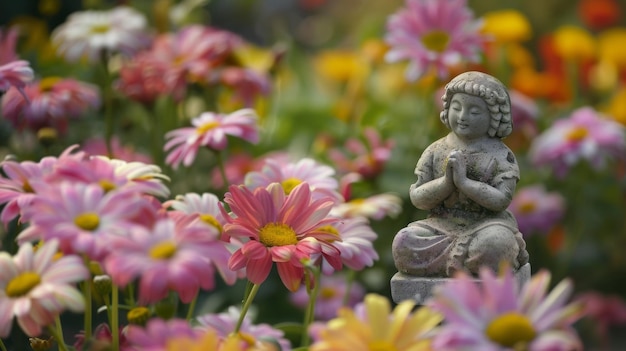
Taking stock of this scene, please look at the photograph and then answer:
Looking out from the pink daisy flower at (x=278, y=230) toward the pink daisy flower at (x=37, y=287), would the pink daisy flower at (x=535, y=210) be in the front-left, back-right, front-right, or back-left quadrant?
back-right

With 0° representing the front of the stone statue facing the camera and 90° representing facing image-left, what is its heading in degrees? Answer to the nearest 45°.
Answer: approximately 45°

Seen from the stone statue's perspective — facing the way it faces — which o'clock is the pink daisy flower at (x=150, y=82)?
The pink daisy flower is roughly at 3 o'clock from the stone statue.

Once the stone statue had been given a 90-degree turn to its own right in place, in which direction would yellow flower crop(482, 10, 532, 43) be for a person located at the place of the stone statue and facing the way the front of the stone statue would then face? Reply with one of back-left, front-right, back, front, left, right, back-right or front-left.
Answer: front-right

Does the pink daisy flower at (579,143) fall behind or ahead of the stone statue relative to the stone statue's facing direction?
behind
